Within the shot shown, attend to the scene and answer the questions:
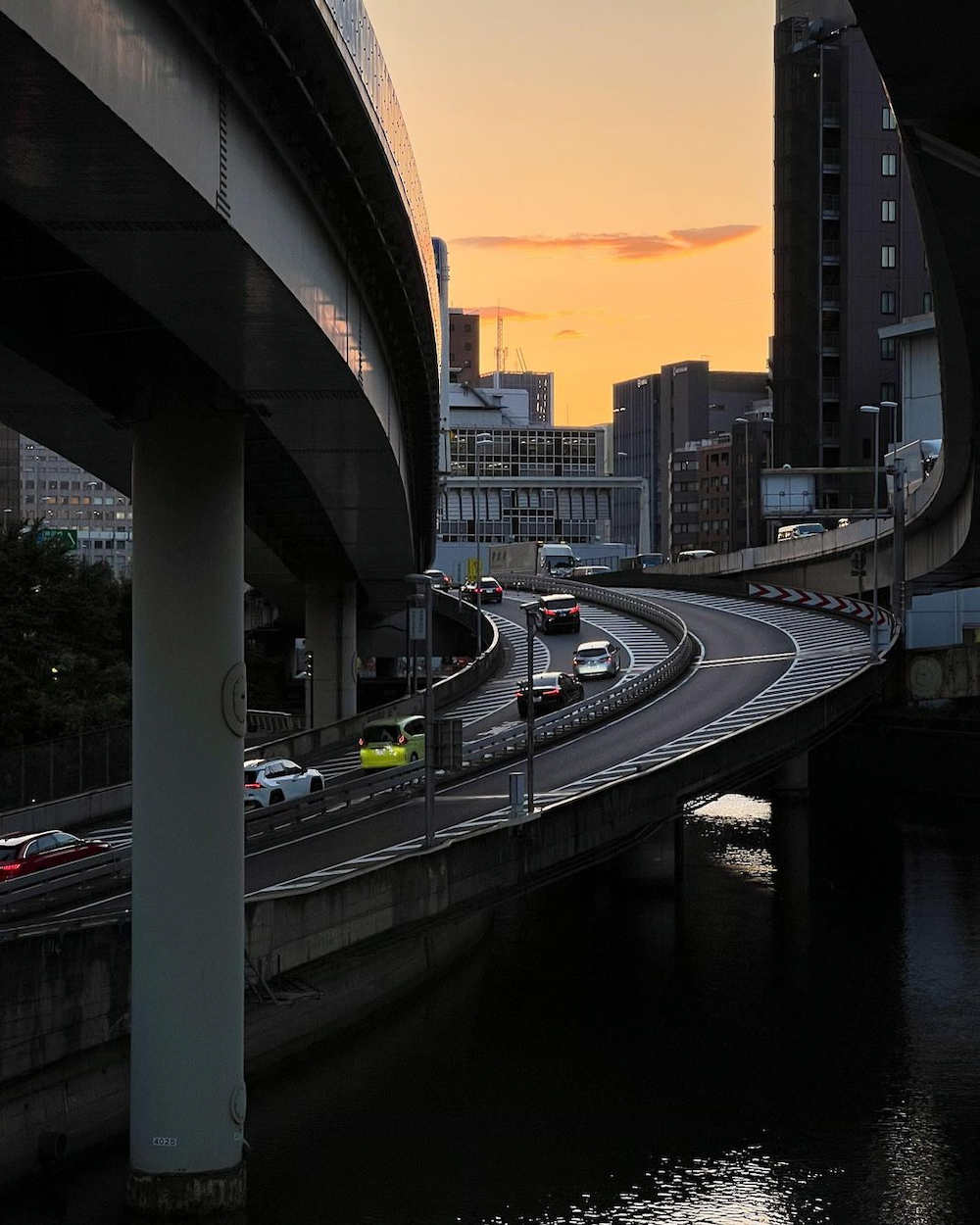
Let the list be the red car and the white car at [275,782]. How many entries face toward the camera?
0

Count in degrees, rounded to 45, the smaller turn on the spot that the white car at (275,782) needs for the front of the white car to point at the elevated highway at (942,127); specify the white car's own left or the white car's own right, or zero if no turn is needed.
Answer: approximately 135° to the white car's own right

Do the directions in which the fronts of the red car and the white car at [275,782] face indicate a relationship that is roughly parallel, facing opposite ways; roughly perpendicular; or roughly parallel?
roughly parallel
